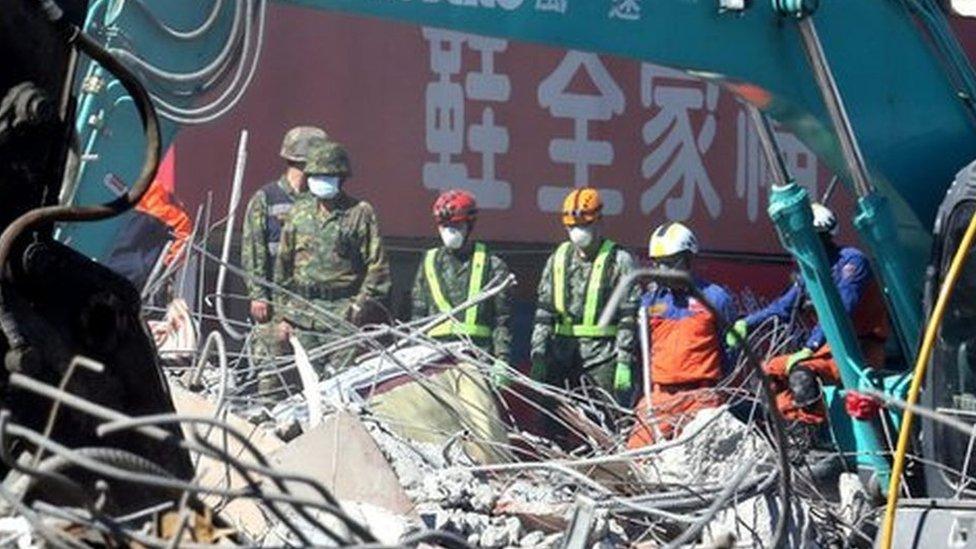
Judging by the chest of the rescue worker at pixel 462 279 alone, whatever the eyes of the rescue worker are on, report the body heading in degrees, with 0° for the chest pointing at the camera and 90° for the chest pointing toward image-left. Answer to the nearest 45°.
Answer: approximately 0°

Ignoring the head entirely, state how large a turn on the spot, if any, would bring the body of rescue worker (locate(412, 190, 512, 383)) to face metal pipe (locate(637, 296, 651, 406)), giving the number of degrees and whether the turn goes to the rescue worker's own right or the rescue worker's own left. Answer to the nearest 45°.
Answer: approximately 45° to the rescue worker's own left

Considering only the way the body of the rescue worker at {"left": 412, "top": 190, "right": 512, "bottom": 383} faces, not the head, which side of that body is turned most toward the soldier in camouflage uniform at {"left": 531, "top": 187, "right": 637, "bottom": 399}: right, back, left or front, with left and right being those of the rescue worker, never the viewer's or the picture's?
left

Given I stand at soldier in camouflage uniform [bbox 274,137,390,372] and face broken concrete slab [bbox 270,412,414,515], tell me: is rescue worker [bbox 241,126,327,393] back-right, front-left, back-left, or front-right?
back-right

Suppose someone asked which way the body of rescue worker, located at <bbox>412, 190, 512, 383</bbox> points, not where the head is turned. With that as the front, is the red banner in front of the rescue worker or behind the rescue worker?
behind

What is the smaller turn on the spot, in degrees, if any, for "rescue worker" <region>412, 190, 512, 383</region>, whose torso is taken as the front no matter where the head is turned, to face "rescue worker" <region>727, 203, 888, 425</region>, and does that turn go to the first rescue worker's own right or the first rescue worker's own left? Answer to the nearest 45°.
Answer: approximately 45° to the first rescue worker's own left

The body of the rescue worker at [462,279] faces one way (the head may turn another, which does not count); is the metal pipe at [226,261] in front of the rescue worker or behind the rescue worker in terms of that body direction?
in front

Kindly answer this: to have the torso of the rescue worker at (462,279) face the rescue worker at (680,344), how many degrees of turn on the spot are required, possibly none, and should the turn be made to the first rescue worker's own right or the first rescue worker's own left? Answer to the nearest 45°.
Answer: approximately 45° to the first rescue worker's own left

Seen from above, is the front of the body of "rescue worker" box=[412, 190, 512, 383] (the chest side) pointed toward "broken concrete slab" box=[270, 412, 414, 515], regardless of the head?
yes

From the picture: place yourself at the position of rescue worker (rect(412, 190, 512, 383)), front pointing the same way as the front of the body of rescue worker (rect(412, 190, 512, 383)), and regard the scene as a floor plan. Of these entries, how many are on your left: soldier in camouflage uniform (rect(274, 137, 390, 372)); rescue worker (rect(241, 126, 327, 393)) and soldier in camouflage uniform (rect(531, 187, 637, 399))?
1
